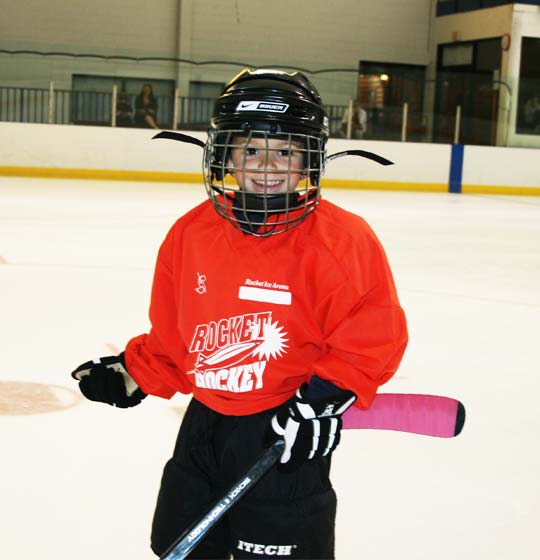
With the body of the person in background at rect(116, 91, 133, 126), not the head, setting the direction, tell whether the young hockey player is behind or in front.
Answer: in front

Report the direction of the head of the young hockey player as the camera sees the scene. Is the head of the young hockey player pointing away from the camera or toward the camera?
toward the camera

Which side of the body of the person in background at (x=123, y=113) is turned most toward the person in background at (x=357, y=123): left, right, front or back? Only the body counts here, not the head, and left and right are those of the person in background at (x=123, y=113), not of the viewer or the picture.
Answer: left

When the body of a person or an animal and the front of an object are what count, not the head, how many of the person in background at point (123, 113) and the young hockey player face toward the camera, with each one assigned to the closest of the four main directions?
2

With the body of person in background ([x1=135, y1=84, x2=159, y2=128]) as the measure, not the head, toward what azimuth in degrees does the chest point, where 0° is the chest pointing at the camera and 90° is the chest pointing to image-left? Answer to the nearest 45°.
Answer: approximately 0°

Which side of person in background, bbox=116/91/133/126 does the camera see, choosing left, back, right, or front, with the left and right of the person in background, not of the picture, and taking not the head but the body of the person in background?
front

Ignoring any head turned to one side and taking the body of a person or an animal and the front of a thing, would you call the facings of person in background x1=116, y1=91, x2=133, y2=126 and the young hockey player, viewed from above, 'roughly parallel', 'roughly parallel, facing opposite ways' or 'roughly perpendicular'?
roughly parallel

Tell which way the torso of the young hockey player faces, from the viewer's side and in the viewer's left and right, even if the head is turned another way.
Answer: facing the viewer

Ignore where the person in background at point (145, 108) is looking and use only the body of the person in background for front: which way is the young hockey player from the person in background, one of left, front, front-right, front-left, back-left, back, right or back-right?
front

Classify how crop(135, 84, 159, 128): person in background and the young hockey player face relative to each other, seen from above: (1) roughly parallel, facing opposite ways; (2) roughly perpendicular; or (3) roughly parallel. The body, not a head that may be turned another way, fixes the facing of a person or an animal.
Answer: roughly parallel

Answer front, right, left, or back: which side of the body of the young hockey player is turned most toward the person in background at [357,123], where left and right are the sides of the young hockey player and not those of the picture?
back
